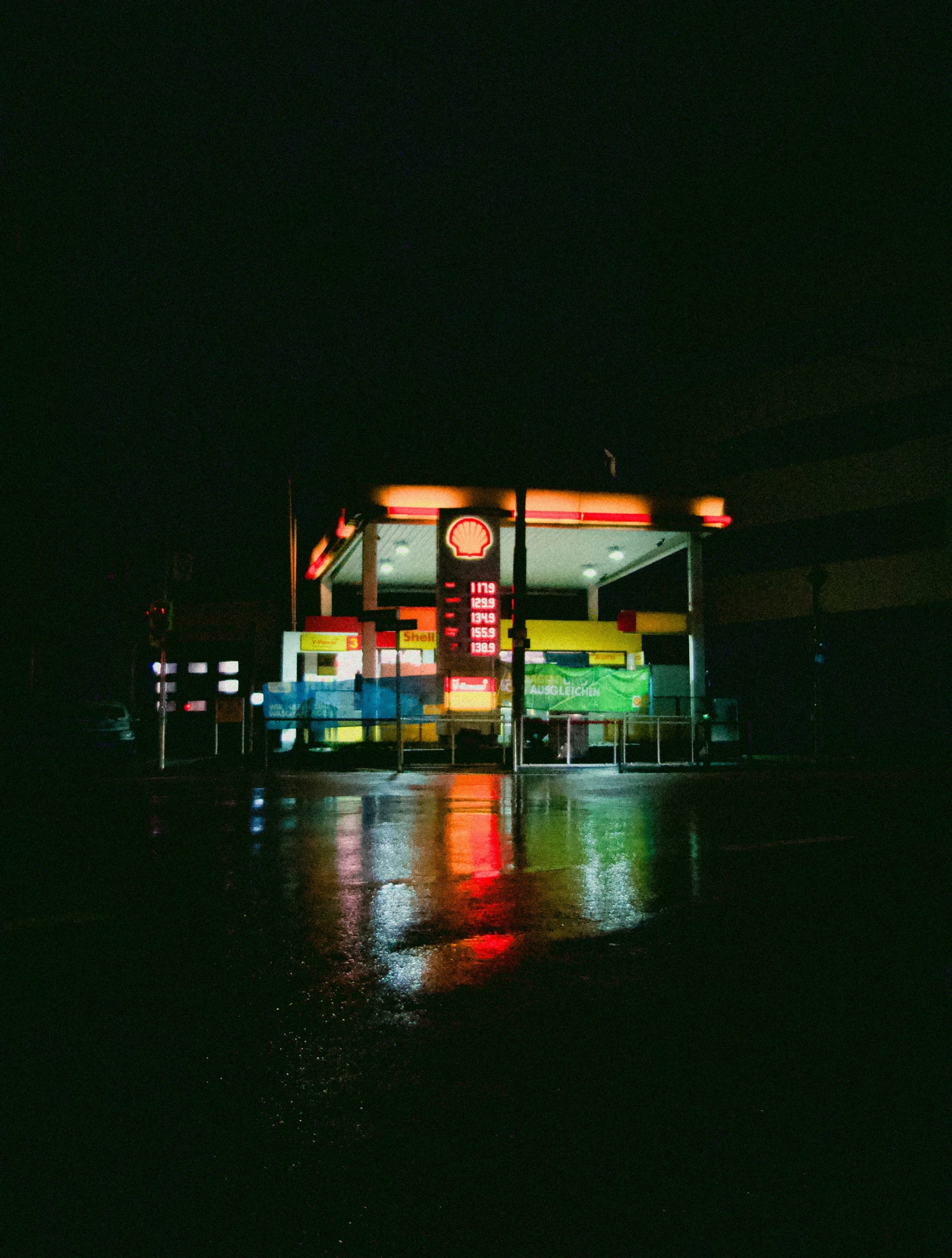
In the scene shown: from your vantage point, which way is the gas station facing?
toward the camera

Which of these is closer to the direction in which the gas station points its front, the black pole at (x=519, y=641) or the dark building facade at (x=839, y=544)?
the black pole

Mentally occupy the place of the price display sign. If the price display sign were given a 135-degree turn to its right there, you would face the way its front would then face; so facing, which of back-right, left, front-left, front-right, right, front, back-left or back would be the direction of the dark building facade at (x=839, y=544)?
right

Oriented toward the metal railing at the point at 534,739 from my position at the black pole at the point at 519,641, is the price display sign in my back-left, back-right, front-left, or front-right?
front-left

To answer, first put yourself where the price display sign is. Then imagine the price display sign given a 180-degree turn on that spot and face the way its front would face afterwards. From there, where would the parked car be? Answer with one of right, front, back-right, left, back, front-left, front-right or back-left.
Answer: left

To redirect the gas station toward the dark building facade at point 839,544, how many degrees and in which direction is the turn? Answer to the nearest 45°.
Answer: approximately 135° to its left

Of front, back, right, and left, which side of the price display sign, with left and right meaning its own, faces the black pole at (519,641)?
front

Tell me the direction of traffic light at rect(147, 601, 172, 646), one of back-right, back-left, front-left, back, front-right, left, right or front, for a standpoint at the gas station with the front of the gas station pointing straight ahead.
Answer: front-right

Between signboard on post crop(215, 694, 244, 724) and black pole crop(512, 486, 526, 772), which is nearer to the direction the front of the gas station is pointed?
the black pole

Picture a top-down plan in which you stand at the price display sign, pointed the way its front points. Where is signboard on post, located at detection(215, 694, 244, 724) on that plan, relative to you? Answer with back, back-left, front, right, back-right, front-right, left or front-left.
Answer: right

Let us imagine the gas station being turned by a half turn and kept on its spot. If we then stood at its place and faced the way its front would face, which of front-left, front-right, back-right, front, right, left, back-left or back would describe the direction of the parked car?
left

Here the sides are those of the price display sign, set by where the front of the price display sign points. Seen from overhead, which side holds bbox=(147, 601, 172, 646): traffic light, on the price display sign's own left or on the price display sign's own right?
on the price display sign's own right

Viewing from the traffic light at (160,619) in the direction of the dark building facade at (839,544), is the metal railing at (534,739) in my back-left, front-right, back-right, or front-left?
front-right

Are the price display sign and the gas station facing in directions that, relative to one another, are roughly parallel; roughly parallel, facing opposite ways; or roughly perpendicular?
roughly parallel

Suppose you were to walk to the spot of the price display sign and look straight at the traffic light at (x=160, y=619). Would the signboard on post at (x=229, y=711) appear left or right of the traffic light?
right
